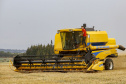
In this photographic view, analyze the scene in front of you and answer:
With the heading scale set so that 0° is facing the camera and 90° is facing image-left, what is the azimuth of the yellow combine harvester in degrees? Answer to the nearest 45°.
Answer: approximately 45°
